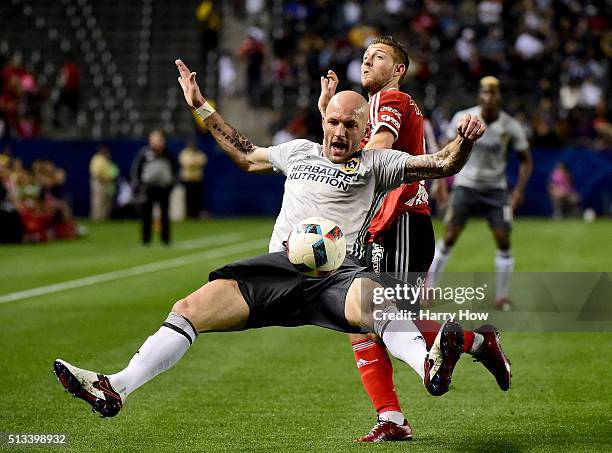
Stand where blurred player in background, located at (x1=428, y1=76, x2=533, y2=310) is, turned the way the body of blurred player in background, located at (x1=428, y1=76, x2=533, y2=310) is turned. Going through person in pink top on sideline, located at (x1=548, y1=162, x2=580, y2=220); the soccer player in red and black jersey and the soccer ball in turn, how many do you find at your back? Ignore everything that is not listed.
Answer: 1

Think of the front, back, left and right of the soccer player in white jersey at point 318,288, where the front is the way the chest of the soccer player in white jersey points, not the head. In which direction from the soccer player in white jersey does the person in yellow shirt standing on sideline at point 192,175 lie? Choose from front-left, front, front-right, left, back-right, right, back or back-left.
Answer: back

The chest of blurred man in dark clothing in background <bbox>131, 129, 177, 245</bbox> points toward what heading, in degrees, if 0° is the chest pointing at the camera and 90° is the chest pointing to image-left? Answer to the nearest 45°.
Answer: approximately 0°

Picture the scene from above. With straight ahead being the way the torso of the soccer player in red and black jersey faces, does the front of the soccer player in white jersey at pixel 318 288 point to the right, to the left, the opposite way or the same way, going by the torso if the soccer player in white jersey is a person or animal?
to the left

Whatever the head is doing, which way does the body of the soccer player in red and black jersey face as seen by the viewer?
to the viewer's left
